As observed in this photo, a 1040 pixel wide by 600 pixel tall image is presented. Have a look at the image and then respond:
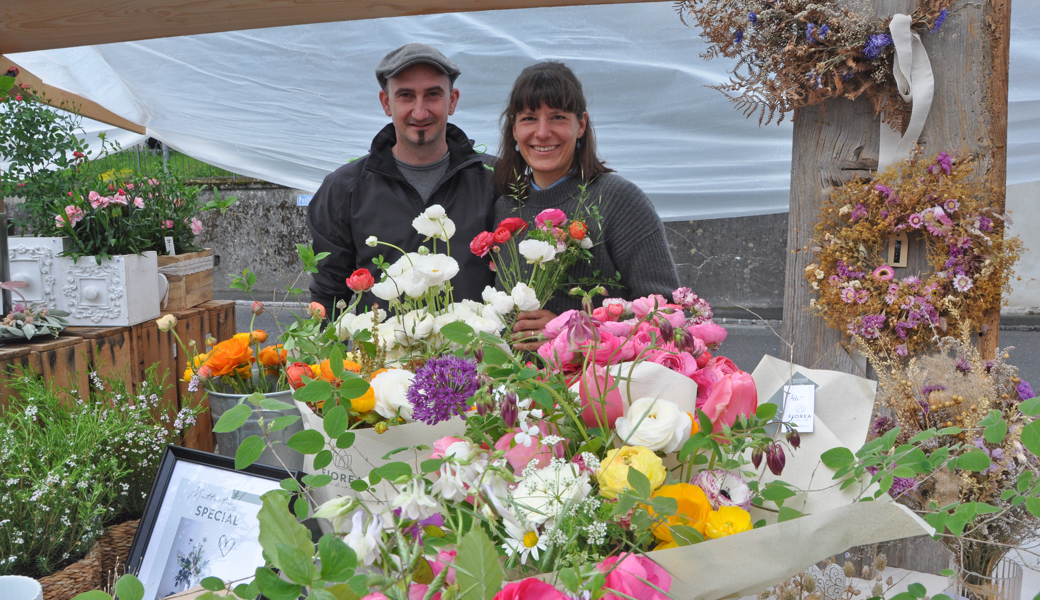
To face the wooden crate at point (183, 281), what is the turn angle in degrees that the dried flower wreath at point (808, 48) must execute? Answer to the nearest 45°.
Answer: approximately 90° to its right

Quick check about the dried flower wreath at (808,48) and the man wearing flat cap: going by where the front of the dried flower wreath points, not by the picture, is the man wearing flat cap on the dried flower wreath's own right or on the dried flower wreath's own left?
on the dried flower wreath's own right

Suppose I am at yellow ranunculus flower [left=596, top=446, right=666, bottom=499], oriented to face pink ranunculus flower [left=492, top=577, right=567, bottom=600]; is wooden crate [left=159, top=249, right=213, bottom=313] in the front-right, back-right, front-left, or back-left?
back-right

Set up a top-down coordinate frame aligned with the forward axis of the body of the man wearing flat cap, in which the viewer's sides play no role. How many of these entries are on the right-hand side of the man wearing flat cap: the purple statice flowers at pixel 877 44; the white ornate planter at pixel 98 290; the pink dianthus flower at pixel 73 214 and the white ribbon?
2

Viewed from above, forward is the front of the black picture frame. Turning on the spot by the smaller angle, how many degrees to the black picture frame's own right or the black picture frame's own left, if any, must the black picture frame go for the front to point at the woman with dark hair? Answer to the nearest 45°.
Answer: approximately 135° to the black picture frame's own left

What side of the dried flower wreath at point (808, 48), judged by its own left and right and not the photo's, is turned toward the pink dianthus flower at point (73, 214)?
right

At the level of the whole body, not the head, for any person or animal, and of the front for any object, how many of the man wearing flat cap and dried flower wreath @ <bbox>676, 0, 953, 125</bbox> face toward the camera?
2
